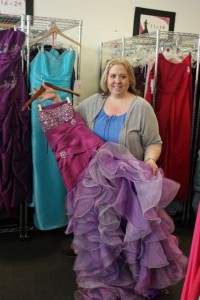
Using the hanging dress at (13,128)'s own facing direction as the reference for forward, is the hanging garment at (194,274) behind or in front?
in front

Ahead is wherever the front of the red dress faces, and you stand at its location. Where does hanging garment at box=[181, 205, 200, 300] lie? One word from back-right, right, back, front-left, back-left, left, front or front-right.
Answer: front

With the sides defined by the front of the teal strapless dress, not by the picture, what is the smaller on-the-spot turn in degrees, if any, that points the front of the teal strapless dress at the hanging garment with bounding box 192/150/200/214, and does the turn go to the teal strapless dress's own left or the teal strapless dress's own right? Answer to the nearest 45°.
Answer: approximately 90° to the teal strapless dress's own left

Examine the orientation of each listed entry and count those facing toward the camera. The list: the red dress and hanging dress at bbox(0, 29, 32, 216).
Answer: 2

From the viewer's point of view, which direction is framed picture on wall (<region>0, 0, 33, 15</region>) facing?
toward the camera

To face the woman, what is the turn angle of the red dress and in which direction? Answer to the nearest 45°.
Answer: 0° — it already faces them

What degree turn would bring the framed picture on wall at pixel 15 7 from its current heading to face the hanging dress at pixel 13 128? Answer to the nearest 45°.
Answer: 0° — it already faces it

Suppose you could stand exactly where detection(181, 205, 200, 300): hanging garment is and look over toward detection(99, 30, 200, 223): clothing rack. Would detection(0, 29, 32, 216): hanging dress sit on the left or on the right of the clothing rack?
left

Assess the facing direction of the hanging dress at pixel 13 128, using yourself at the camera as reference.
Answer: facing the viewer

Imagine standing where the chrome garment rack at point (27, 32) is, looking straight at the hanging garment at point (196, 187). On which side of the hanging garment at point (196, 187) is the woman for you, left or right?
right

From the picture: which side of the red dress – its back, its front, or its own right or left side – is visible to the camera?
front

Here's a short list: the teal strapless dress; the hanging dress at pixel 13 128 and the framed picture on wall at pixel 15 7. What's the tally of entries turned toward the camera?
3
